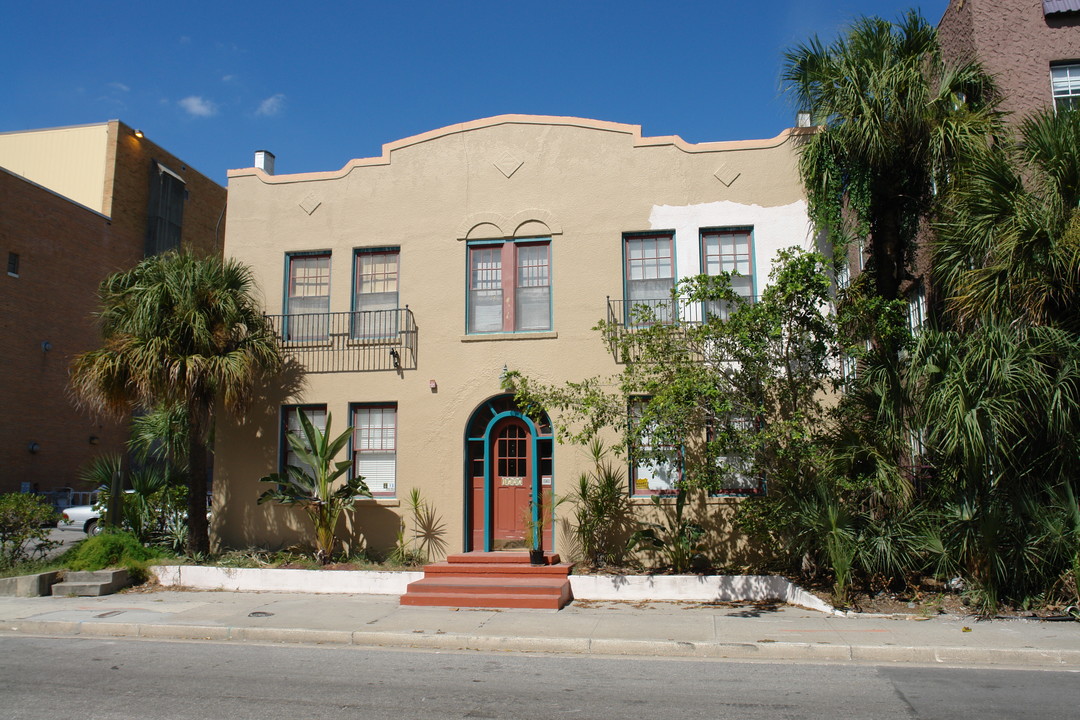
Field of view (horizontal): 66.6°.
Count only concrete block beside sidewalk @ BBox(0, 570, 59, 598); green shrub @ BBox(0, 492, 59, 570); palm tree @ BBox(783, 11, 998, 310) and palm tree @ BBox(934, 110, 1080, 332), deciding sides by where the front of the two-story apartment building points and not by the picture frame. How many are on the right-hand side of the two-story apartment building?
2

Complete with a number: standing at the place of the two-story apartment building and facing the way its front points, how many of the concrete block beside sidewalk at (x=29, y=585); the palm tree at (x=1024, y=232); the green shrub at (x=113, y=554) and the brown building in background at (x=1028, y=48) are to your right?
2

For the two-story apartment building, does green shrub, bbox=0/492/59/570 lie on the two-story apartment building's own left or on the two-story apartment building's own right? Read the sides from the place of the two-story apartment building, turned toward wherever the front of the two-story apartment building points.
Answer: on the two-story apartment building's own right

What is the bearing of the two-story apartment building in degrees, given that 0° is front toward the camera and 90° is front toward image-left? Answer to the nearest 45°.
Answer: approximately 0°

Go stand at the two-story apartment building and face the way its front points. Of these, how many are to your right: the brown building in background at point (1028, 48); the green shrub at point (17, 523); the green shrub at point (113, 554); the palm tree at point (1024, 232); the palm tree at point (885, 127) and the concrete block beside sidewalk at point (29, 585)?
3

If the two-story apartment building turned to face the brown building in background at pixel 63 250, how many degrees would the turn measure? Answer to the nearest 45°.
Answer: approximately 135° to its right

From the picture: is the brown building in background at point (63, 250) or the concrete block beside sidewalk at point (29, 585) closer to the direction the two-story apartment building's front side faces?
the concrete block beside sidewalk

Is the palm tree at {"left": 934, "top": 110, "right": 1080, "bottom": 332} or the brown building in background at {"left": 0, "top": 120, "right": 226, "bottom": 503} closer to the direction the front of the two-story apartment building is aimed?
the palm tree

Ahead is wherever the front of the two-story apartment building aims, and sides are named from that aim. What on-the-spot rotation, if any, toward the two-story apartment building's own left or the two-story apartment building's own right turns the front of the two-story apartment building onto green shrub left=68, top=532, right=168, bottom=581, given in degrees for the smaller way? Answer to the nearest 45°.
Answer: approximately 90° to the two-story apartment building's own right

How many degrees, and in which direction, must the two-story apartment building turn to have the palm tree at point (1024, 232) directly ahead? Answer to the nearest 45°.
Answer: approximately 45° to its left

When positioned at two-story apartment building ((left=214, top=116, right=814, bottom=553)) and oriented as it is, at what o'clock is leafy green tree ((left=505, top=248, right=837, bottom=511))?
The leafy green tree is roughly at 10 o'clock from the two-story apartment building.

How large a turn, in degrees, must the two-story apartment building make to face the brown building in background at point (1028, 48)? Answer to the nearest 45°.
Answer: approximately 90° to its left

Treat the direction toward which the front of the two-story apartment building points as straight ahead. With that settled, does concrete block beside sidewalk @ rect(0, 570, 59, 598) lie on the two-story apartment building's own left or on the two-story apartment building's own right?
on the two-story apartment building's own right
